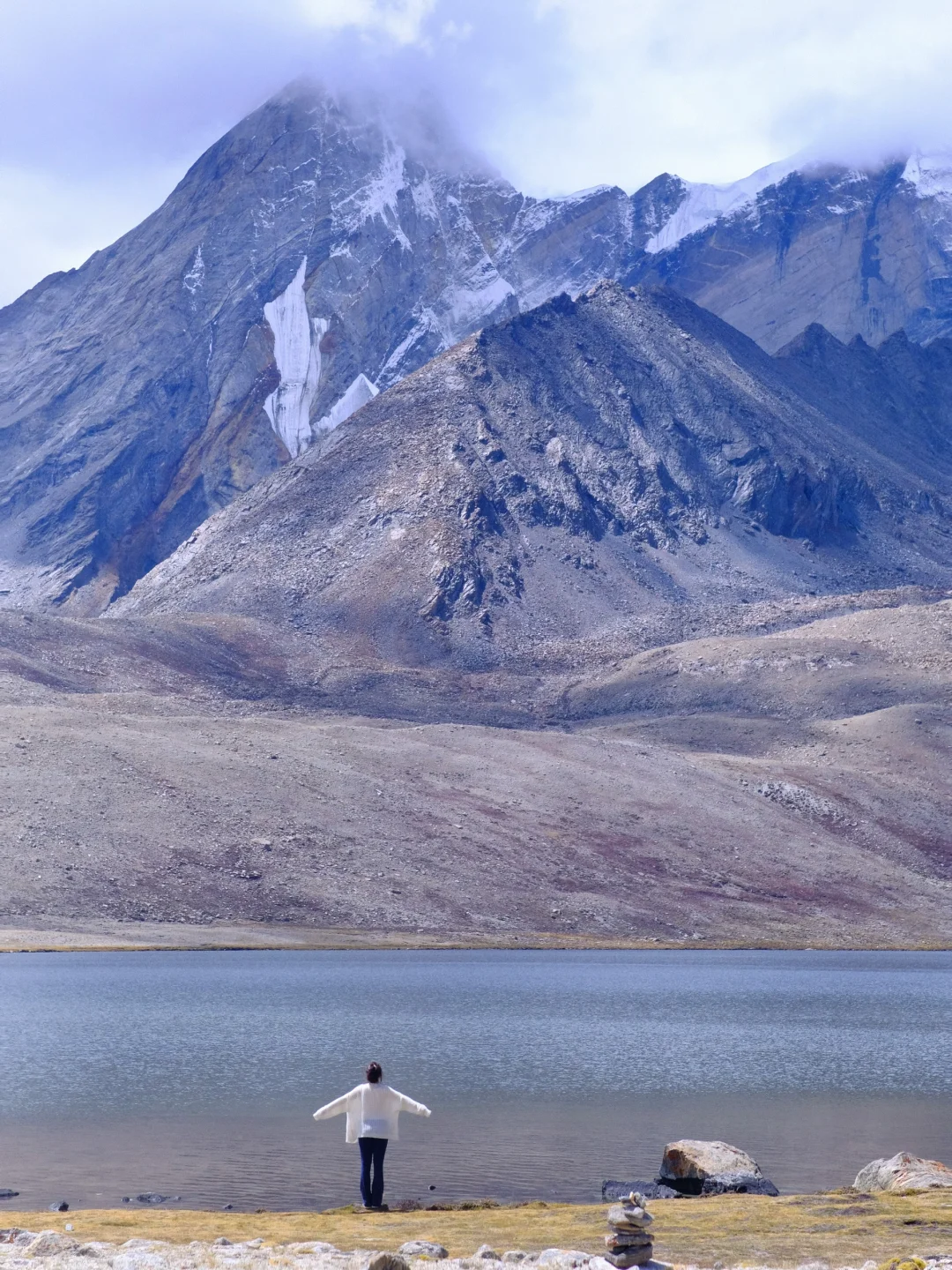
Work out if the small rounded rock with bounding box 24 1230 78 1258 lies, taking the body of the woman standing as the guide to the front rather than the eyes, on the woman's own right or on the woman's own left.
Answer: on the woman's own left

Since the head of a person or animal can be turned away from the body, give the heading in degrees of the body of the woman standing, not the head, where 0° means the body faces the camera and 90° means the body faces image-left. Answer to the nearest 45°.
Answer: approximately 180°

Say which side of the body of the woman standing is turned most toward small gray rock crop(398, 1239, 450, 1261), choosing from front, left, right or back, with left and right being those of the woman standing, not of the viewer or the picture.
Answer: back

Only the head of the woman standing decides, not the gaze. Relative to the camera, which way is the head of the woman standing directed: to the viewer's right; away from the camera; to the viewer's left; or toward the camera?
away from the camera

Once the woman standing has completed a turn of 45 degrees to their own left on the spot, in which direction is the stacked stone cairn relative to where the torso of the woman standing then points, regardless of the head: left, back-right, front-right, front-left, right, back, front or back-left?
back

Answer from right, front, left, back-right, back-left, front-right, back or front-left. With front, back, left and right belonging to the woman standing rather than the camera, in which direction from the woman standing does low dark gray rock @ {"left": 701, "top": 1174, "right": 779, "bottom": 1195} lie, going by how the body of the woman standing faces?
front-right

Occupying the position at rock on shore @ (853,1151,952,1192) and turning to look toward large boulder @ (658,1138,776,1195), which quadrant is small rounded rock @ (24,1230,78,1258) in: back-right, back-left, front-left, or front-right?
front-left

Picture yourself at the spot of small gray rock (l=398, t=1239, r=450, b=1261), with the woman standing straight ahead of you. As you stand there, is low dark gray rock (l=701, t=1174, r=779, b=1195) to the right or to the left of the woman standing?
right
